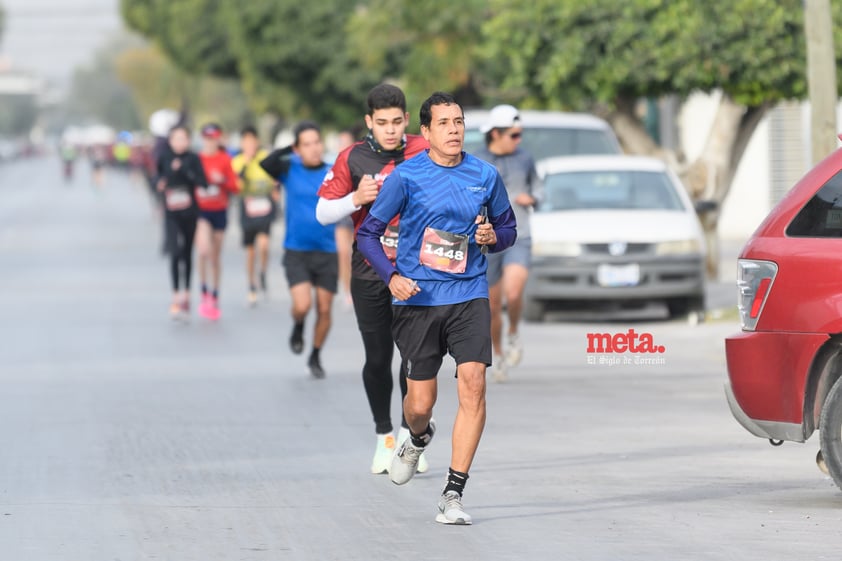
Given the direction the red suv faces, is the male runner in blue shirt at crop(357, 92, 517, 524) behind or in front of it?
behind

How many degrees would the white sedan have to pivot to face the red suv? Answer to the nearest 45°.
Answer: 0° — it already faces it

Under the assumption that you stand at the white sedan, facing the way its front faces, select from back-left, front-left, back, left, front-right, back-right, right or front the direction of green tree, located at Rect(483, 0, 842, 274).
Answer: back

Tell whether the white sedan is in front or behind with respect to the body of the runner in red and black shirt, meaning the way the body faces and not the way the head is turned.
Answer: behind

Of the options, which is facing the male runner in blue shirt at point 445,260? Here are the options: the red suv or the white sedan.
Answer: the white sedan
